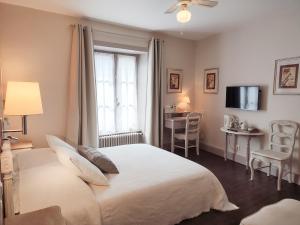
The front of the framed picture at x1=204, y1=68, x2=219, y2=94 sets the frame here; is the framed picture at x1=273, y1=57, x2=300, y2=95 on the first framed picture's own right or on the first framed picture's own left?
on the first framed picture's own left

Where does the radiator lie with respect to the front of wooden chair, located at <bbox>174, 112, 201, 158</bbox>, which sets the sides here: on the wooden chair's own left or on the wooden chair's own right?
on the wooden chair's own left

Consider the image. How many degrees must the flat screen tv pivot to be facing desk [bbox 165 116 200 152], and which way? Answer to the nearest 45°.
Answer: approximately 45° to its right

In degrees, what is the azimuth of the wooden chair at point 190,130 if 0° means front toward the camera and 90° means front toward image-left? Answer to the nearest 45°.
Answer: approximately 135°

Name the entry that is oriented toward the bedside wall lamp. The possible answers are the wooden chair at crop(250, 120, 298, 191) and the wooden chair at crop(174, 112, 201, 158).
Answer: the wooden chair at crop(250, 120, 298, 191)

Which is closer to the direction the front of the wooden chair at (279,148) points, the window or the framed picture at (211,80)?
the window

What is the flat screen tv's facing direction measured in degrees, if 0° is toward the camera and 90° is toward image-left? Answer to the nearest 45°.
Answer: approximately 45°

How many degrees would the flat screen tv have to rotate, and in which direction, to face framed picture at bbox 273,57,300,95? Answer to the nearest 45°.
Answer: approximately 90° to its left
